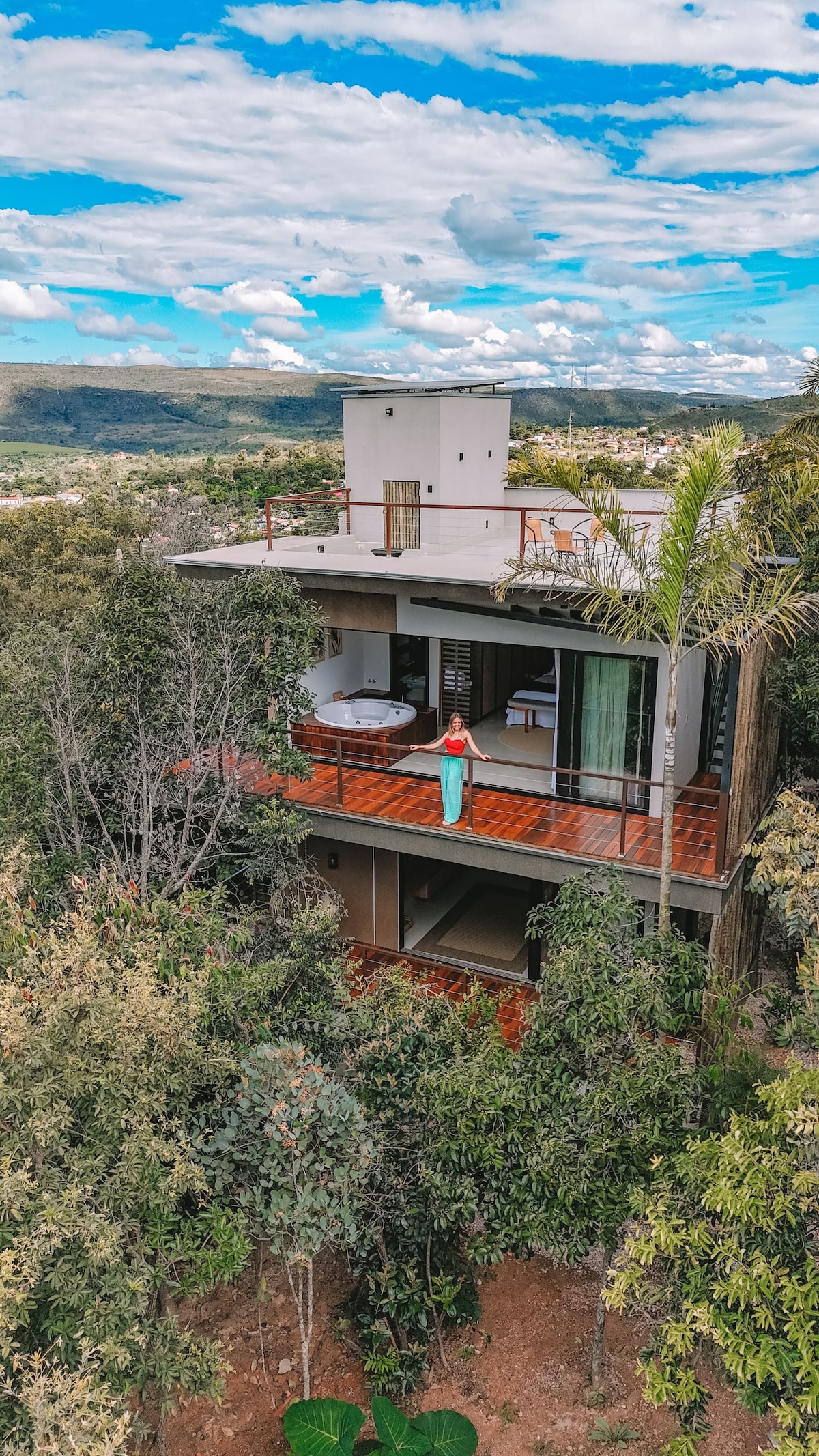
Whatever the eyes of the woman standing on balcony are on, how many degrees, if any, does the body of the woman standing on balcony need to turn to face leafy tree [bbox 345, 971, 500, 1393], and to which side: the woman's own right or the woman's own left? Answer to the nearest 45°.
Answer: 0° — they already face it

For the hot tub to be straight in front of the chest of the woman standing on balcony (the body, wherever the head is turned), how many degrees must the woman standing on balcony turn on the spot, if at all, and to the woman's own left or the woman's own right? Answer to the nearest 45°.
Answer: approximately 135° to the woman's own right

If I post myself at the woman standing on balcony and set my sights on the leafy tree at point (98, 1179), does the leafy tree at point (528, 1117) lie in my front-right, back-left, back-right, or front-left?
front-left

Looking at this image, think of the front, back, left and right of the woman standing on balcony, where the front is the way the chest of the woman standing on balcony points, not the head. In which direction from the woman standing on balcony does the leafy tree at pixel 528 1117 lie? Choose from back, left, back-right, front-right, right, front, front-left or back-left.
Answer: front

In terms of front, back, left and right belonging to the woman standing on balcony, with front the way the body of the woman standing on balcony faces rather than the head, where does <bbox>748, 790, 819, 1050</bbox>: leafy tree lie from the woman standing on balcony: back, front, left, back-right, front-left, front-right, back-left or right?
front-left

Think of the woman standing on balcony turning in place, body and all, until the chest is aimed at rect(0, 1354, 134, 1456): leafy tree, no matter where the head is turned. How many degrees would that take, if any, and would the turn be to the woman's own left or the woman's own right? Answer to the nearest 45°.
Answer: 0° — they already face it

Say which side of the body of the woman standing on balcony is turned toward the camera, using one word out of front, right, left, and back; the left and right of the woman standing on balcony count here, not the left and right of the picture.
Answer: front

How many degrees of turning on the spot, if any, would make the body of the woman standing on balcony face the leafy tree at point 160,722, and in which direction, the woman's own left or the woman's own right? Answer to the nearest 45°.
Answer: approximately 90° to the woman's own right

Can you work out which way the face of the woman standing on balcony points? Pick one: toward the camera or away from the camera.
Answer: toward the camera

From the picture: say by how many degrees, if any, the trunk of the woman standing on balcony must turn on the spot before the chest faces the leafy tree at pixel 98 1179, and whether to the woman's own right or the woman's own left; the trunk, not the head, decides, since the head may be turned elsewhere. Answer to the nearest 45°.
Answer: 0° — they already face it

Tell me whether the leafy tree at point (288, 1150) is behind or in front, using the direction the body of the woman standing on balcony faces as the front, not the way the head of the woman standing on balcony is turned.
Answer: in front

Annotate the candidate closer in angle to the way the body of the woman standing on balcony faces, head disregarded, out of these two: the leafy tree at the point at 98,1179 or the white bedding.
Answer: the leafy tree

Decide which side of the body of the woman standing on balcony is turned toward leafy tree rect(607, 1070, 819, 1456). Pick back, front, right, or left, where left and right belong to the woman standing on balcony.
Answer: front
